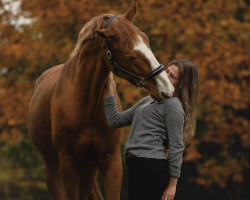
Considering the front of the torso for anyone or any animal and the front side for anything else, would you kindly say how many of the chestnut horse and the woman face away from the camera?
0

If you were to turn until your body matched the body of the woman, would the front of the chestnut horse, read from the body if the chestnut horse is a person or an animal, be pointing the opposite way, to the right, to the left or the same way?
to the left

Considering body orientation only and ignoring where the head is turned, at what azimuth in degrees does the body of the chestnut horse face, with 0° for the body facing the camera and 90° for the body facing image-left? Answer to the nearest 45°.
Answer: approximately 315°

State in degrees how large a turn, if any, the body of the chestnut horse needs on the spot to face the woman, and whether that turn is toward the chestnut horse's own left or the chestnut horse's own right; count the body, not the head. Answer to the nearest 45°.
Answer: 0° — it already faces them
